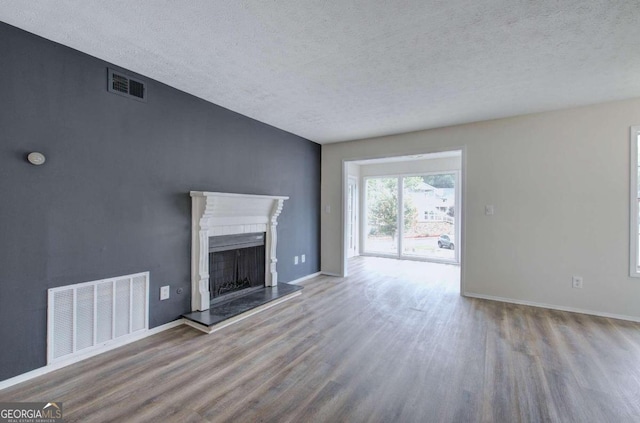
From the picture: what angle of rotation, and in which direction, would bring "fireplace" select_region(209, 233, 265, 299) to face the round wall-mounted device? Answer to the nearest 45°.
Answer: approximately 90° to its right

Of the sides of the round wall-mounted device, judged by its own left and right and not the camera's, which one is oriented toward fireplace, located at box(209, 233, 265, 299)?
left

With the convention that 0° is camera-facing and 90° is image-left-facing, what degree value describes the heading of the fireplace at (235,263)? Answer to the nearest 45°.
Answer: approximately 315°

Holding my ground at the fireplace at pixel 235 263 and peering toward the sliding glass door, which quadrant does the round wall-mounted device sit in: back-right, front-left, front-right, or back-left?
back-right

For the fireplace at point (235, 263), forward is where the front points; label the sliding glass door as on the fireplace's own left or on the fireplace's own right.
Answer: on the fireplace's own left

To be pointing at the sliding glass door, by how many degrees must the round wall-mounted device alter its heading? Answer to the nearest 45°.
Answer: approximately 90° to its left
